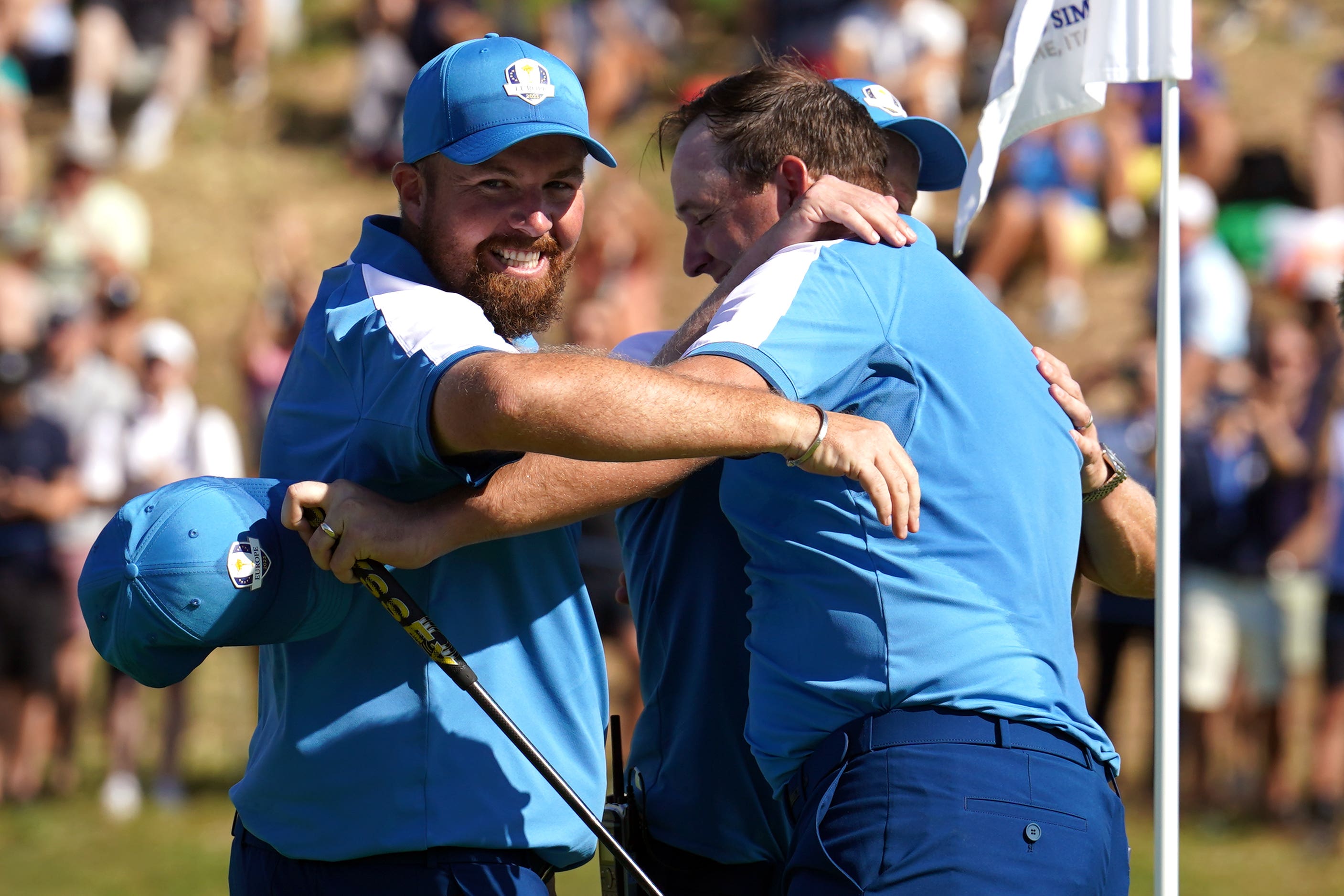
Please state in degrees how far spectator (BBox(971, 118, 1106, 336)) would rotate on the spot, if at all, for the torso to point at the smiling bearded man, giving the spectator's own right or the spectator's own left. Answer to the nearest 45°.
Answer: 0° — they already face them

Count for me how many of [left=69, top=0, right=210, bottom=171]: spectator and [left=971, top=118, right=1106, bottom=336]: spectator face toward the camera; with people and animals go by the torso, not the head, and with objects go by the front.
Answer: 2

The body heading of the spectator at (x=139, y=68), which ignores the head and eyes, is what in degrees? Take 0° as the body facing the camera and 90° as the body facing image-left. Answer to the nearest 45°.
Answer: approximately 0°

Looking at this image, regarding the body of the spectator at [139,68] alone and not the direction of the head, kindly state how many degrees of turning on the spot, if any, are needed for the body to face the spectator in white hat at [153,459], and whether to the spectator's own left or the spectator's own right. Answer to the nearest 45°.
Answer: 0° — they already face them

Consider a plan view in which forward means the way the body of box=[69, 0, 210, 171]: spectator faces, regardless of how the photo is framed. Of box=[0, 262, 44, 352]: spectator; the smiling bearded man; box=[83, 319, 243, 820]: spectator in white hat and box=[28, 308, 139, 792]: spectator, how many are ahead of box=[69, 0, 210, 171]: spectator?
4

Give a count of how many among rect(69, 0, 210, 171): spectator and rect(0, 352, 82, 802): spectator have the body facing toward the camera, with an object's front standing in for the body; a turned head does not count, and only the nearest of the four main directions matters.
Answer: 2

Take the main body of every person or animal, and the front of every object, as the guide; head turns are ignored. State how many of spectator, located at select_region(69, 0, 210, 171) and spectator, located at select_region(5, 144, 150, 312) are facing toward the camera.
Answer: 2

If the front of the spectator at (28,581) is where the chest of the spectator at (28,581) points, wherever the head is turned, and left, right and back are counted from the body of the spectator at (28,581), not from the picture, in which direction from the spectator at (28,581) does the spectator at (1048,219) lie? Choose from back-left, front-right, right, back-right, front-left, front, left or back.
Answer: left

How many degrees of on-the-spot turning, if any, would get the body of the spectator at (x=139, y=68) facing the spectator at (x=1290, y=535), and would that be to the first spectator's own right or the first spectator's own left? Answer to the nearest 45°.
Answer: approximately 45° to the first spectator's own left
